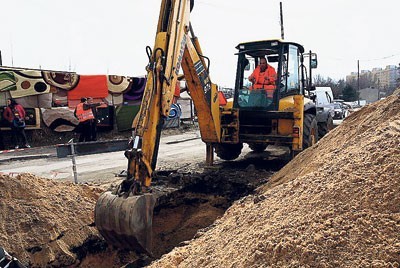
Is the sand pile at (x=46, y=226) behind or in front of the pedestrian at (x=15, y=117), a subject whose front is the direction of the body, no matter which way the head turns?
in front

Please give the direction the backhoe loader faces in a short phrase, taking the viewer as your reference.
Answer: facing away from the viewer and to the right of the viewer

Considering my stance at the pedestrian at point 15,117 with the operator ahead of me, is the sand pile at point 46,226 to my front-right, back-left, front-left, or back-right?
front-right

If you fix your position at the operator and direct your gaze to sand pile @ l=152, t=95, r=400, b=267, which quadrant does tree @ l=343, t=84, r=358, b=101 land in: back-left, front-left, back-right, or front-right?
back-left

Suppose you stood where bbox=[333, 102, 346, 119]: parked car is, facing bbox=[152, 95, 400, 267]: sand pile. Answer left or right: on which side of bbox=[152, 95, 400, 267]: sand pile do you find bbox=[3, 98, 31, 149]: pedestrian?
right

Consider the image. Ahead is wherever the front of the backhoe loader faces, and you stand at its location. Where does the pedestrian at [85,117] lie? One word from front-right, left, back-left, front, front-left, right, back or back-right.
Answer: left

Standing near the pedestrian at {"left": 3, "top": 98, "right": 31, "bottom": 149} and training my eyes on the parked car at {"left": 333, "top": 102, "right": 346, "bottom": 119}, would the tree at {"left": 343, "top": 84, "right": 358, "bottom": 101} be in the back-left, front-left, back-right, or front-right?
front-left

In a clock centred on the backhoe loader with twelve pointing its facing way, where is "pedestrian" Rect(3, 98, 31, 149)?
The pedestrian is roughly at 9 o'clock from the backhoe loader.

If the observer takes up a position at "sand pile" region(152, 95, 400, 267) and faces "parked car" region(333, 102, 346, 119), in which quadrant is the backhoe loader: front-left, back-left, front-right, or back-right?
front-left

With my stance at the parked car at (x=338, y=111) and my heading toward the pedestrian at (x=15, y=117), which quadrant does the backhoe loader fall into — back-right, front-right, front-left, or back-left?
front-left

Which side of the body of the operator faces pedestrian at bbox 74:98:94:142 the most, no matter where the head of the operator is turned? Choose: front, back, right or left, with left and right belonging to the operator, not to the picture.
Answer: right

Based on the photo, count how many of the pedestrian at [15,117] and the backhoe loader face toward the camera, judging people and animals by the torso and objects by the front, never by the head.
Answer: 1

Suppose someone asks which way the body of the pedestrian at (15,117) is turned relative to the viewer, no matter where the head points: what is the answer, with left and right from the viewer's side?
facing the viewer

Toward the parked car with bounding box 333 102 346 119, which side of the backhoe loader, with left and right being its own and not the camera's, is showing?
front

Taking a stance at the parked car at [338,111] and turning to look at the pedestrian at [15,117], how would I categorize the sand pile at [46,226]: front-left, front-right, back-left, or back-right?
front-left

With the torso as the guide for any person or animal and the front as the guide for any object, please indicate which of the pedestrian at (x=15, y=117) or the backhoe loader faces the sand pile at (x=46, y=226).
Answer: the pedestrian

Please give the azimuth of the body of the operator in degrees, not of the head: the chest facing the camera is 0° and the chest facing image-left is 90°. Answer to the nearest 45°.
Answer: approximately 45°
